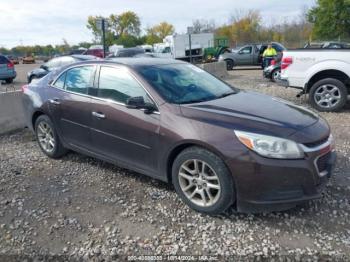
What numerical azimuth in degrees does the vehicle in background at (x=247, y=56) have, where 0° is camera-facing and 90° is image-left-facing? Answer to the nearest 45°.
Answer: approximately 90°

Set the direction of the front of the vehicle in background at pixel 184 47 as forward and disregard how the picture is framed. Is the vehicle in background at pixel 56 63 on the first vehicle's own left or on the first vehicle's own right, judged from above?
on the first vehicle's own left

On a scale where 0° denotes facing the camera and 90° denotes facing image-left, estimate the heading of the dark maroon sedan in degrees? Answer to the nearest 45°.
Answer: approximately 315°

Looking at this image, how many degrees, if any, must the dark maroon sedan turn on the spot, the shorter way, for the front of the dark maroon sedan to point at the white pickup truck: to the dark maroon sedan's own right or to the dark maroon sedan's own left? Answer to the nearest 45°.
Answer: approximately 90° to the dark maroon sedan's own left

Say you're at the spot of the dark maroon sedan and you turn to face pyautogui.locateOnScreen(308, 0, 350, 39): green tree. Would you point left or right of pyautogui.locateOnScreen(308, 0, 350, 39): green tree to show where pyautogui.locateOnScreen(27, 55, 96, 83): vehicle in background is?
left

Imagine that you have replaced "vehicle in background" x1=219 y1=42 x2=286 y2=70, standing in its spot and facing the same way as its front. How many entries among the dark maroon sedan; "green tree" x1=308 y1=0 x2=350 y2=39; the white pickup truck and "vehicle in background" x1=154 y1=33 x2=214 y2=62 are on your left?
2

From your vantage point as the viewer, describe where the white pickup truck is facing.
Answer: facing to the right of the viewer

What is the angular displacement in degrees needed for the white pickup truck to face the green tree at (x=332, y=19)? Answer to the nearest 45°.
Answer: approximately 90° to its left

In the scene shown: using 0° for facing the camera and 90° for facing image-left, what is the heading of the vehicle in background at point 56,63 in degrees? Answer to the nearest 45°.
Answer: approximately 45°
